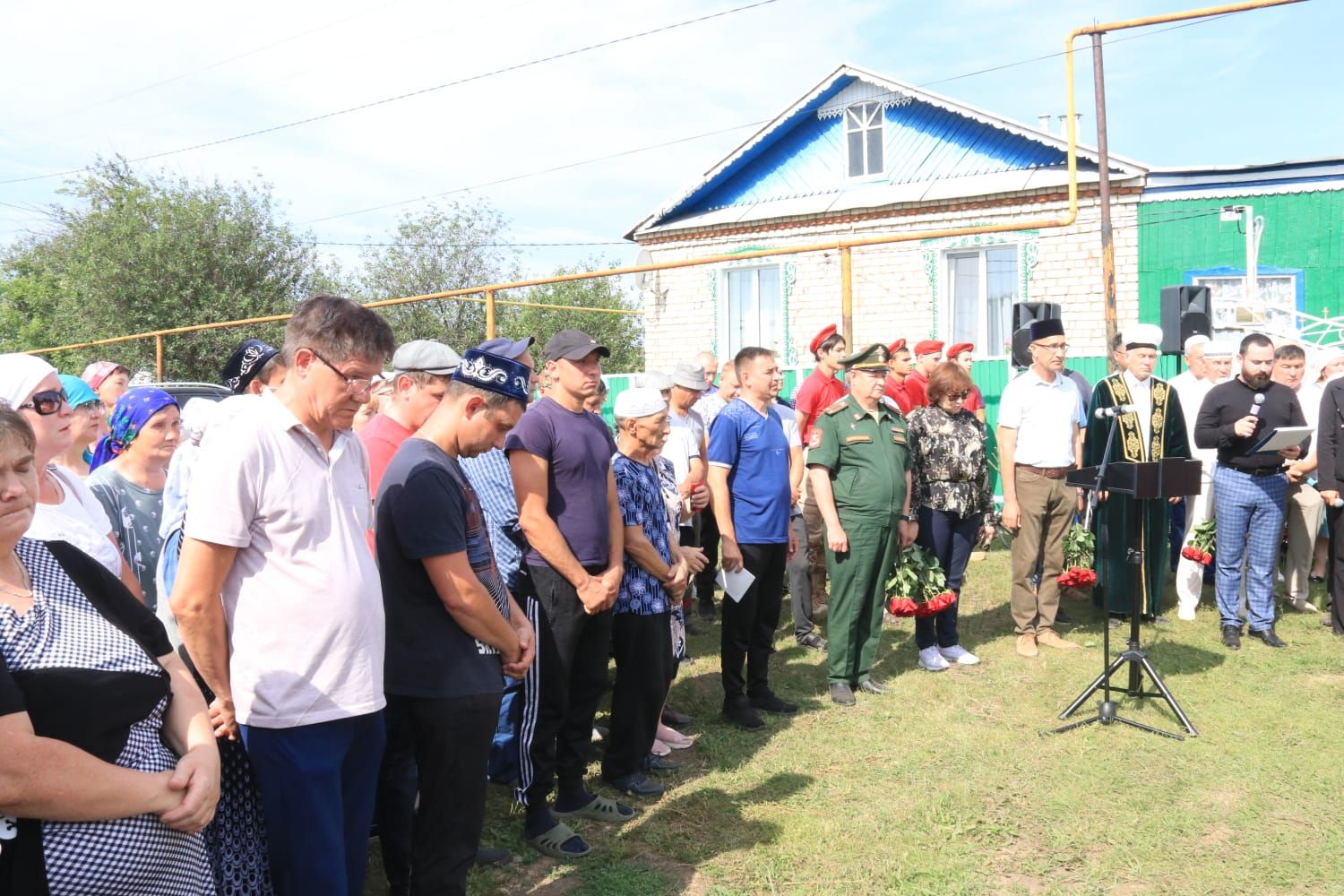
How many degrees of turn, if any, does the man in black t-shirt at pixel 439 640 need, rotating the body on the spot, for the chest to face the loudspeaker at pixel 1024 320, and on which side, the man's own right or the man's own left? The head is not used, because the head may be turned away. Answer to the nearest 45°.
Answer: approximately 45° to the man's own left

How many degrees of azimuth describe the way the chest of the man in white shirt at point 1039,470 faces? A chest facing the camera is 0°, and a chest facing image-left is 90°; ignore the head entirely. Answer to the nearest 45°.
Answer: approximately 315°

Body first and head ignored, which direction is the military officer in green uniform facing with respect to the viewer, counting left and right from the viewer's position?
facing the viewer and to the right of the viewer

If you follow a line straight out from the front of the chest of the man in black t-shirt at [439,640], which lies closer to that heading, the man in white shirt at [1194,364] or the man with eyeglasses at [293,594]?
the man in white shirt

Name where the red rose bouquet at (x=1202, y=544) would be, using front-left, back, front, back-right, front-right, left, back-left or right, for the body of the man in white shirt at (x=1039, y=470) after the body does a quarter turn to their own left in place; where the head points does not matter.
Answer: front

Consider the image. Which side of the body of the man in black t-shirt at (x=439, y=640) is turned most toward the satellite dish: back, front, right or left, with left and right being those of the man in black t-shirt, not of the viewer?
left

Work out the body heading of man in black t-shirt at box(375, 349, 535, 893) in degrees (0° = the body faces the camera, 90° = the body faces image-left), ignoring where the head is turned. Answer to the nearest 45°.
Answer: approximately 270°
